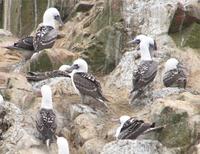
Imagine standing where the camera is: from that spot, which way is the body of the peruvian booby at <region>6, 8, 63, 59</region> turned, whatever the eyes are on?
to the viewer's right

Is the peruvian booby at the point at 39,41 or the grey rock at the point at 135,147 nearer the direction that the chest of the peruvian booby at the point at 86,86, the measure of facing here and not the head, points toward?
the peruvian booby

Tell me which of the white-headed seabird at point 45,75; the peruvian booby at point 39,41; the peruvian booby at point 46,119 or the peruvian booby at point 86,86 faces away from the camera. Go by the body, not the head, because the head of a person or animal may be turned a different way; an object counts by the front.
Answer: the peruvian booby at point 46,119

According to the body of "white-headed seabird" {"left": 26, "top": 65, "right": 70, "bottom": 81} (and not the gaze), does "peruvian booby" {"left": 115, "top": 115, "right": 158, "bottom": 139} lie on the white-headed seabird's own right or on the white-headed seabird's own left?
on the white-headed seabird's own right

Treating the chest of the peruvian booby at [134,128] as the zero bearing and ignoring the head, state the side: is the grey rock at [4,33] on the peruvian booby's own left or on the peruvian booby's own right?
on the peruvian booby's own right

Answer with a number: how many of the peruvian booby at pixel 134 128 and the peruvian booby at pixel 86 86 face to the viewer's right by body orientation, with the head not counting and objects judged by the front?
0

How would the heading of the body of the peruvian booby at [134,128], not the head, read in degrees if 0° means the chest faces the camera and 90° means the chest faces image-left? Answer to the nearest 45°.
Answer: approximately 90°

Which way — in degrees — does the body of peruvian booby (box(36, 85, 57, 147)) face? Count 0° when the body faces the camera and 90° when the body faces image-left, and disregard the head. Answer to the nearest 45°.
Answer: approximately 180°

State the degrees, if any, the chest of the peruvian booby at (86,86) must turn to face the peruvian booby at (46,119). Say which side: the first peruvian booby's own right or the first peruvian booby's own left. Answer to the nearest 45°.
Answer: approximately 45° to the first peruvian booby's own left

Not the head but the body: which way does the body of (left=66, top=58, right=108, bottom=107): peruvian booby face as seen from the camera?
to the viewer's left

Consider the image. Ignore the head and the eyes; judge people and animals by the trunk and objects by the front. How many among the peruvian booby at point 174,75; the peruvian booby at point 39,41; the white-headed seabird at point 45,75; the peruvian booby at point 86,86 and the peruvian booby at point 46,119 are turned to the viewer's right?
2

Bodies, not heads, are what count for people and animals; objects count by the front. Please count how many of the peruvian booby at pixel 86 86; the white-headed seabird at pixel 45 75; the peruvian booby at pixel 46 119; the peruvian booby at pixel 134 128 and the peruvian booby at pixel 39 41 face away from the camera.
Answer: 1

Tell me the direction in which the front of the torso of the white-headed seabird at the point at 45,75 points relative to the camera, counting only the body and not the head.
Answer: to the viewer's right
